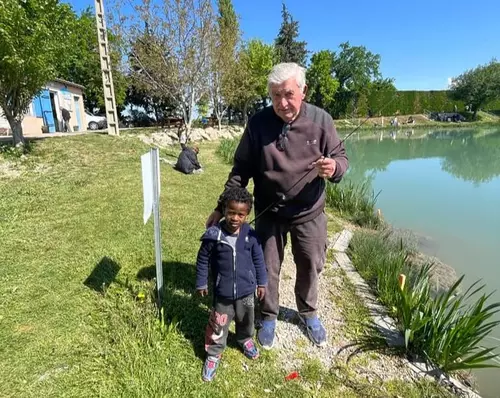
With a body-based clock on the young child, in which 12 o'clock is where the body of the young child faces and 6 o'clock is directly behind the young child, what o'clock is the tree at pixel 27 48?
The tree is roughly at 5 o'clock from the young child.

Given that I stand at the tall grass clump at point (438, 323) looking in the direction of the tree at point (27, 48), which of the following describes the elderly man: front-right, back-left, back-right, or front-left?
front-left

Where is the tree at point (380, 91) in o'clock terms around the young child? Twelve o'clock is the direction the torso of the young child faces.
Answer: The tree is roughly at 7 o'clock from the young child.

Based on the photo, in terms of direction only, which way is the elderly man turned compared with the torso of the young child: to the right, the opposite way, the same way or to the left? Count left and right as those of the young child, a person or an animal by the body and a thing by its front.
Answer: the same way

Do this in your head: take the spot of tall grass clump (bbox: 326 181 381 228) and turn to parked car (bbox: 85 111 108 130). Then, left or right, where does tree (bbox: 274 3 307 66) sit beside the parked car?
right

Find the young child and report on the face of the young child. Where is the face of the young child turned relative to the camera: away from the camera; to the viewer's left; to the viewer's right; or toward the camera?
toward the camera

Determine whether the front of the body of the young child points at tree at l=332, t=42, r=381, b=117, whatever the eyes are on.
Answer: no

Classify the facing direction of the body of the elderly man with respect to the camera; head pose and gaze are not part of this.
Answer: toward the camera

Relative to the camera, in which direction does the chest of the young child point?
toward the camera

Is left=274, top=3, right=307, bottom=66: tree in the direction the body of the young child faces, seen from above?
no

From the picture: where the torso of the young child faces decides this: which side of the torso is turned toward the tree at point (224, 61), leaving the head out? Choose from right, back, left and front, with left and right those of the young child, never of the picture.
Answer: back

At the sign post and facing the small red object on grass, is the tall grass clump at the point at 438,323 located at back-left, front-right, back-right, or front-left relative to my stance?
front-left

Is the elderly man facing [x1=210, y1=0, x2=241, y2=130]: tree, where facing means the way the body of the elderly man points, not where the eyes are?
no

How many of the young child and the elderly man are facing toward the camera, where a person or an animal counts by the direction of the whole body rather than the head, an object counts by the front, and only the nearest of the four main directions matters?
2
